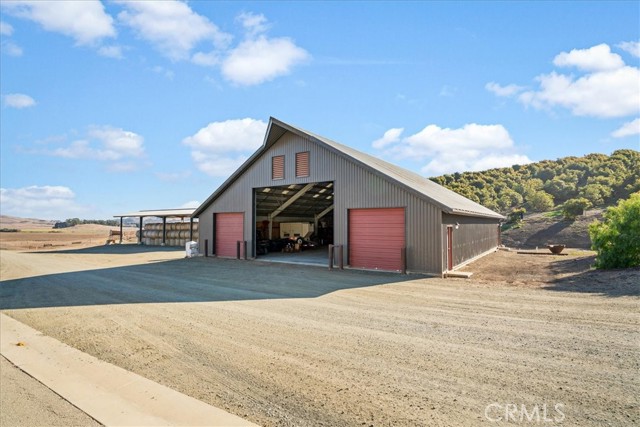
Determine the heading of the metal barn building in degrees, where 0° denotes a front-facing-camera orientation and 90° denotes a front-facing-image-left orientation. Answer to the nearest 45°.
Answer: approximately 45°

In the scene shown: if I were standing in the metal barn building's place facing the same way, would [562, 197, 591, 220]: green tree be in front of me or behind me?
behind

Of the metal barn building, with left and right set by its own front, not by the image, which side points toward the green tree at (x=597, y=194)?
back

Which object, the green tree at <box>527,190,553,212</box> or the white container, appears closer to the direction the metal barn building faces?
the white container

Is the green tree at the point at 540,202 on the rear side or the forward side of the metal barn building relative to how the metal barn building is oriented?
on the rear side

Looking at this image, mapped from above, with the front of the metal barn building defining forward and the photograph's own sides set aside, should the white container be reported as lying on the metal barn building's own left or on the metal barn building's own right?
on the metal barn building's own right
